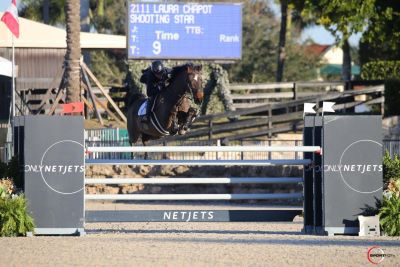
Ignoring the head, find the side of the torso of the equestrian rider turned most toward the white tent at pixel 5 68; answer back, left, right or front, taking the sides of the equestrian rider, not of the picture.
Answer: back

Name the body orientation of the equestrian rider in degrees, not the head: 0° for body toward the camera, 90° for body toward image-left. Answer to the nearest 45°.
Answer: approximately 315°

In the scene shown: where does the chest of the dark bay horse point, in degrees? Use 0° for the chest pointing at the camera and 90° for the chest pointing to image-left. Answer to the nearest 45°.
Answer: approximately 315°

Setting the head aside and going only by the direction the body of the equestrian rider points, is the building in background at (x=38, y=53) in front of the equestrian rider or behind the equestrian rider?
behind

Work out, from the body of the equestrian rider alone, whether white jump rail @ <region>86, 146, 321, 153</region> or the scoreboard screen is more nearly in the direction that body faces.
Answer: the white jump rail

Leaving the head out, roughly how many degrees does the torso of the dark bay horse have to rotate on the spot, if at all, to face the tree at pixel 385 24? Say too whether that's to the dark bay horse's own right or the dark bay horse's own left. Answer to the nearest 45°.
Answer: approximately 90° to the dark bay horse's own left

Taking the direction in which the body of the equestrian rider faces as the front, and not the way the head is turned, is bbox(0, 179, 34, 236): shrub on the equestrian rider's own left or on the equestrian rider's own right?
on the equestrian rider's own right

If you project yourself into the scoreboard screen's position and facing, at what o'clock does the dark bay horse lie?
The dark bay horse is roughly at 12 o'clock from the scoreboard screen.

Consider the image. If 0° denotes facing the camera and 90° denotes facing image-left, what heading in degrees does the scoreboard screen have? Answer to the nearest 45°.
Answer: approximately 0°
